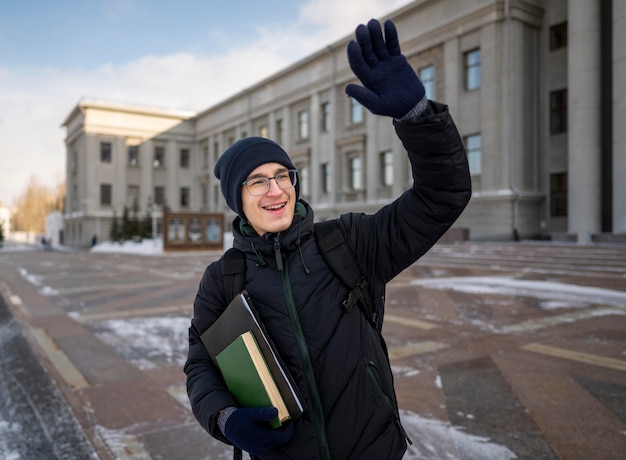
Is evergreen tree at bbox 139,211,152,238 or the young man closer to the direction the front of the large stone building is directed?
the young man

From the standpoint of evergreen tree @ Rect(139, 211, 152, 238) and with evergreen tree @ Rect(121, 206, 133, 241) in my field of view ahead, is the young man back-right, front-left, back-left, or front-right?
back-left

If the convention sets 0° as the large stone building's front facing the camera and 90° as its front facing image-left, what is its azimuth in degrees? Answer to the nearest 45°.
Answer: approximately 45°

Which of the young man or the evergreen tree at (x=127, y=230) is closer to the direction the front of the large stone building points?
the young man

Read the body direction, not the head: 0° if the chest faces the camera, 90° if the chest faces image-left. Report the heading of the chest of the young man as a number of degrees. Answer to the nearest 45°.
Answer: approximately 0°

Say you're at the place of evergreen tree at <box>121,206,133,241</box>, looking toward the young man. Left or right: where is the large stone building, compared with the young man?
left

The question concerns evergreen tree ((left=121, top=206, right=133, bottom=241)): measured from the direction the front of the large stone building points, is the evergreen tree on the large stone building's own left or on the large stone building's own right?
on the large stone building's own right

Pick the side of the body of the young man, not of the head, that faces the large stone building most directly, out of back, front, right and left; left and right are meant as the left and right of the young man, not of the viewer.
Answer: back

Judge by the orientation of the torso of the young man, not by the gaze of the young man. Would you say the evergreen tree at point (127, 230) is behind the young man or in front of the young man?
behind
